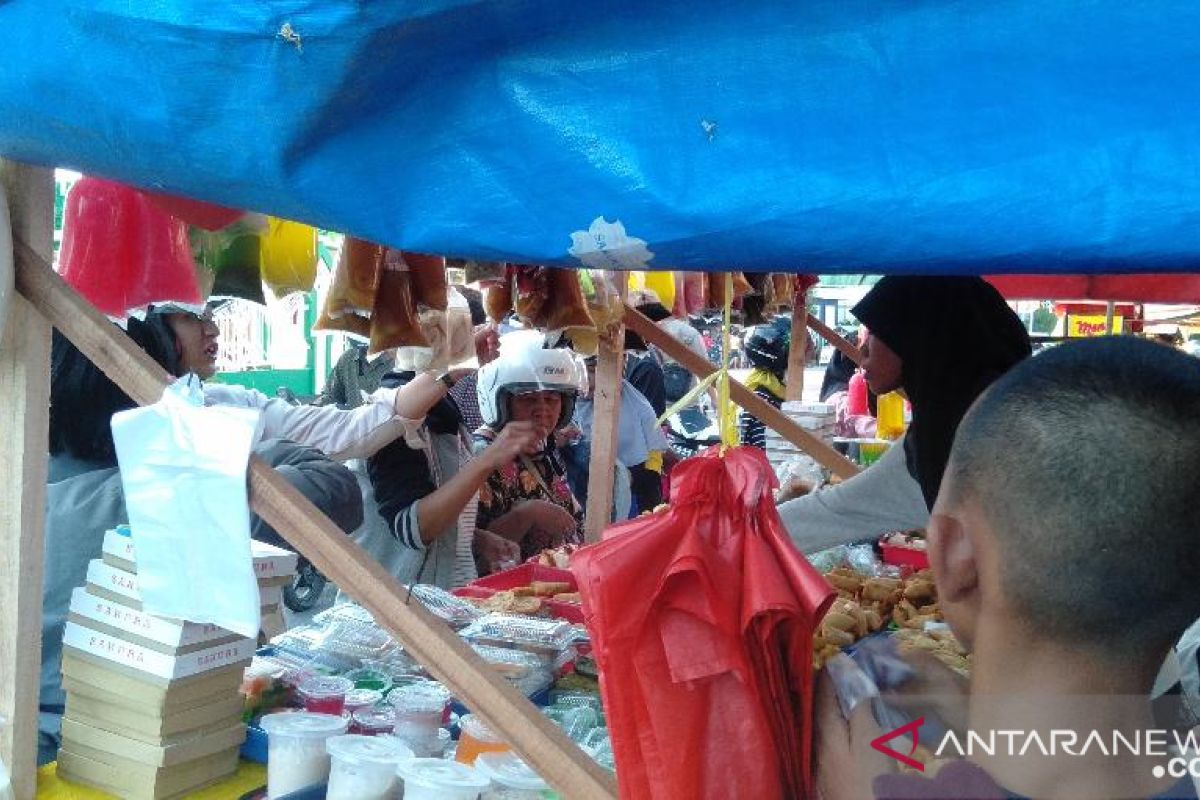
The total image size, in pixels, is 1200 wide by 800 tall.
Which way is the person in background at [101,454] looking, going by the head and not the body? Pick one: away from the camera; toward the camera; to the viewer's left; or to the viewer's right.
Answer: to the viewer's right

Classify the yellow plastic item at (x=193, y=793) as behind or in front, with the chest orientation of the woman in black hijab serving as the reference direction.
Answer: in front

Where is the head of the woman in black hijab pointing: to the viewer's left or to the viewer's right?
to the viewer's left

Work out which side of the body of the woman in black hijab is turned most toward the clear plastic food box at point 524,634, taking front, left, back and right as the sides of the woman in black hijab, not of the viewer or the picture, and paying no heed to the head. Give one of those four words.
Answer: front

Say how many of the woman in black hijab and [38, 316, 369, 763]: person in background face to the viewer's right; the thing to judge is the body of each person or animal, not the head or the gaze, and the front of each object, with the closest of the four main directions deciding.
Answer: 1

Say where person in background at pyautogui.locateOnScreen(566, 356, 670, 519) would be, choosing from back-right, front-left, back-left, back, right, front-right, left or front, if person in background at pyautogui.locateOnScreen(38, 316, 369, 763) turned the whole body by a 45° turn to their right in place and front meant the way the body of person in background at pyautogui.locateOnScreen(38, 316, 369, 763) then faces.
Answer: left

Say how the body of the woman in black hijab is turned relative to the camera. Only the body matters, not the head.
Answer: to the viewer's left

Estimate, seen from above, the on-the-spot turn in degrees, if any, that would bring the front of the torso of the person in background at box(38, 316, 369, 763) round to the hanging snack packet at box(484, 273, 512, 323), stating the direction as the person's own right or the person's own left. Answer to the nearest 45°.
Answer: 0° — they already face it

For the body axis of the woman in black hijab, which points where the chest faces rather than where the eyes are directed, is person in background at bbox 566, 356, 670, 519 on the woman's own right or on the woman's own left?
on the woman's own right

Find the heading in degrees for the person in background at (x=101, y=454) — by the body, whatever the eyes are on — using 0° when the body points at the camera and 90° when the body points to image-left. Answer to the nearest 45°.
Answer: approximately 270°

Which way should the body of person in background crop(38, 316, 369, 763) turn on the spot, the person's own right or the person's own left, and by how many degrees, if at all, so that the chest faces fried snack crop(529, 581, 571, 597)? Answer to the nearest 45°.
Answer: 0° — they already face it

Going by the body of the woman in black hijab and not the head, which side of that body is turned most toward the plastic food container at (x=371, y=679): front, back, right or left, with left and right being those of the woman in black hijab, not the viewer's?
front

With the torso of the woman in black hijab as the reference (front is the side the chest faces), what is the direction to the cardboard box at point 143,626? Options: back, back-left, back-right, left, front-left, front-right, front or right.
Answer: front-left
